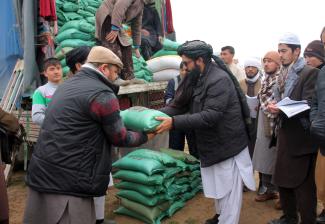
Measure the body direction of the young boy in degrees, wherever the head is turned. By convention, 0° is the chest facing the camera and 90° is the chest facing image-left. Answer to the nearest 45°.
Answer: approximately 315°

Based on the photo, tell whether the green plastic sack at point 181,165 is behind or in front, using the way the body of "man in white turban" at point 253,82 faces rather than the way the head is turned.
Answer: in front

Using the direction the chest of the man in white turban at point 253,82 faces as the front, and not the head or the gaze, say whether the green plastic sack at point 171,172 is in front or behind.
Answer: in front

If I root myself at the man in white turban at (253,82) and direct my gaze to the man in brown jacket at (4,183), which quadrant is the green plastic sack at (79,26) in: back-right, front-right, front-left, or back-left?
front-right

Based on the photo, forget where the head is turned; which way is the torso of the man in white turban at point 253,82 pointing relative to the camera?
toward the camera

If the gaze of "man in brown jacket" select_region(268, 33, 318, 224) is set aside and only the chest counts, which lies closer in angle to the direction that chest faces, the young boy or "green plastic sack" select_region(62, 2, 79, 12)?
the young boy

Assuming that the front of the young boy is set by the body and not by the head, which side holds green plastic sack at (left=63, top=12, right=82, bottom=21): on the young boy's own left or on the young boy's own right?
on the young boy's own left

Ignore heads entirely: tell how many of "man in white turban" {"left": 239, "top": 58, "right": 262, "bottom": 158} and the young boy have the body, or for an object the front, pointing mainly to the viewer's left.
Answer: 0

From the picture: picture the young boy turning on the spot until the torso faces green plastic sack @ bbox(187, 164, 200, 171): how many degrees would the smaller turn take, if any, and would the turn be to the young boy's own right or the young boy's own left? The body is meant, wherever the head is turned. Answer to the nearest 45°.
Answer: approximately 45° to the young boy's own left

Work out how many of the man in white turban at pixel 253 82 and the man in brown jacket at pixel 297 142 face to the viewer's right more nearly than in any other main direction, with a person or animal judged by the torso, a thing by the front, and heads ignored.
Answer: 0

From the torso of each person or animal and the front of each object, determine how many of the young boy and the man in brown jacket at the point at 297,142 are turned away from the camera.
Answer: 0

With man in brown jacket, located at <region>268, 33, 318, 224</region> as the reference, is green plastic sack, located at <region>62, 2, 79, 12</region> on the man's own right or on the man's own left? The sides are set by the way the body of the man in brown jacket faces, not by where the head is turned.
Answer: on the man's own right

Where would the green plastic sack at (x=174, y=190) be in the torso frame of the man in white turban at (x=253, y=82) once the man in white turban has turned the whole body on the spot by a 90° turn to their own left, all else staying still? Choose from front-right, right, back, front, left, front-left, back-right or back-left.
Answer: back-right

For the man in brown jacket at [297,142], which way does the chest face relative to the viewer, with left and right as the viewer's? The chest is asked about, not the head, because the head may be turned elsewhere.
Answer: facing the viewer and to the left of the viewer

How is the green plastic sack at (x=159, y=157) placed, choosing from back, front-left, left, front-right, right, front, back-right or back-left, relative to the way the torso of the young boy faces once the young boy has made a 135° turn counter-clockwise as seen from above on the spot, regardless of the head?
right

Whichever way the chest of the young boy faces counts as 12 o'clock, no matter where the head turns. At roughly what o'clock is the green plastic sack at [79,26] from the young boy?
The green plastic sack is roughly at 8 o'clock from the young boy.

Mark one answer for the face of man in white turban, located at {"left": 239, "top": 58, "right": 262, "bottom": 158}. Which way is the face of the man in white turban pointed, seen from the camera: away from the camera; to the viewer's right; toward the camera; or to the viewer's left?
toward the camera
